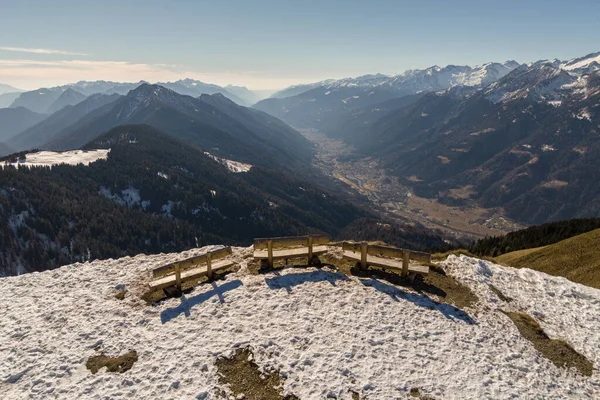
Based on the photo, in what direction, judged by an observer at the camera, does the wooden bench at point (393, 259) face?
facing away from the viewer and to the right of the viewer

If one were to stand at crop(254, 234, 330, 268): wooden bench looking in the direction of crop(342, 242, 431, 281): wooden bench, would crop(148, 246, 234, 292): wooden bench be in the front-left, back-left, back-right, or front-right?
back-right

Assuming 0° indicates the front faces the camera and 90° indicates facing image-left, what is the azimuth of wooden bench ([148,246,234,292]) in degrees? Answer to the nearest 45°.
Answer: approximately 135°

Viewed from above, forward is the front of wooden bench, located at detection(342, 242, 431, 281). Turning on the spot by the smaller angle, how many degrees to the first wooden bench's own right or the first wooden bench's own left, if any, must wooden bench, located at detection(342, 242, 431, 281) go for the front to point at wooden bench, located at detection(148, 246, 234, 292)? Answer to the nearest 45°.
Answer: approximately 135° to the first wooden bench's own left

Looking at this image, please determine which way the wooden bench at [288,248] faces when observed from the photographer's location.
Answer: facing away from the viewer

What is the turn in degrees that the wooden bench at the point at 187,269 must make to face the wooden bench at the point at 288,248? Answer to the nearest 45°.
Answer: approximately 135° to its right

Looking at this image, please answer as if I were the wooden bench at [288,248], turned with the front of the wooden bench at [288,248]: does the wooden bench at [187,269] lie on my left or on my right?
on my left

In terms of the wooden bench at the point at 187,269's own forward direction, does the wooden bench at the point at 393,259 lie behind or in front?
behind

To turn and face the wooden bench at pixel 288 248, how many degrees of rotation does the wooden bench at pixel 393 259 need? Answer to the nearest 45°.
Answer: approximately 135° to its left

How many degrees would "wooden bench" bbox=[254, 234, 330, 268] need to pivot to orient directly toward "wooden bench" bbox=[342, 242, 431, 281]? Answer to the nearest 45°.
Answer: approximately 90° to its right
